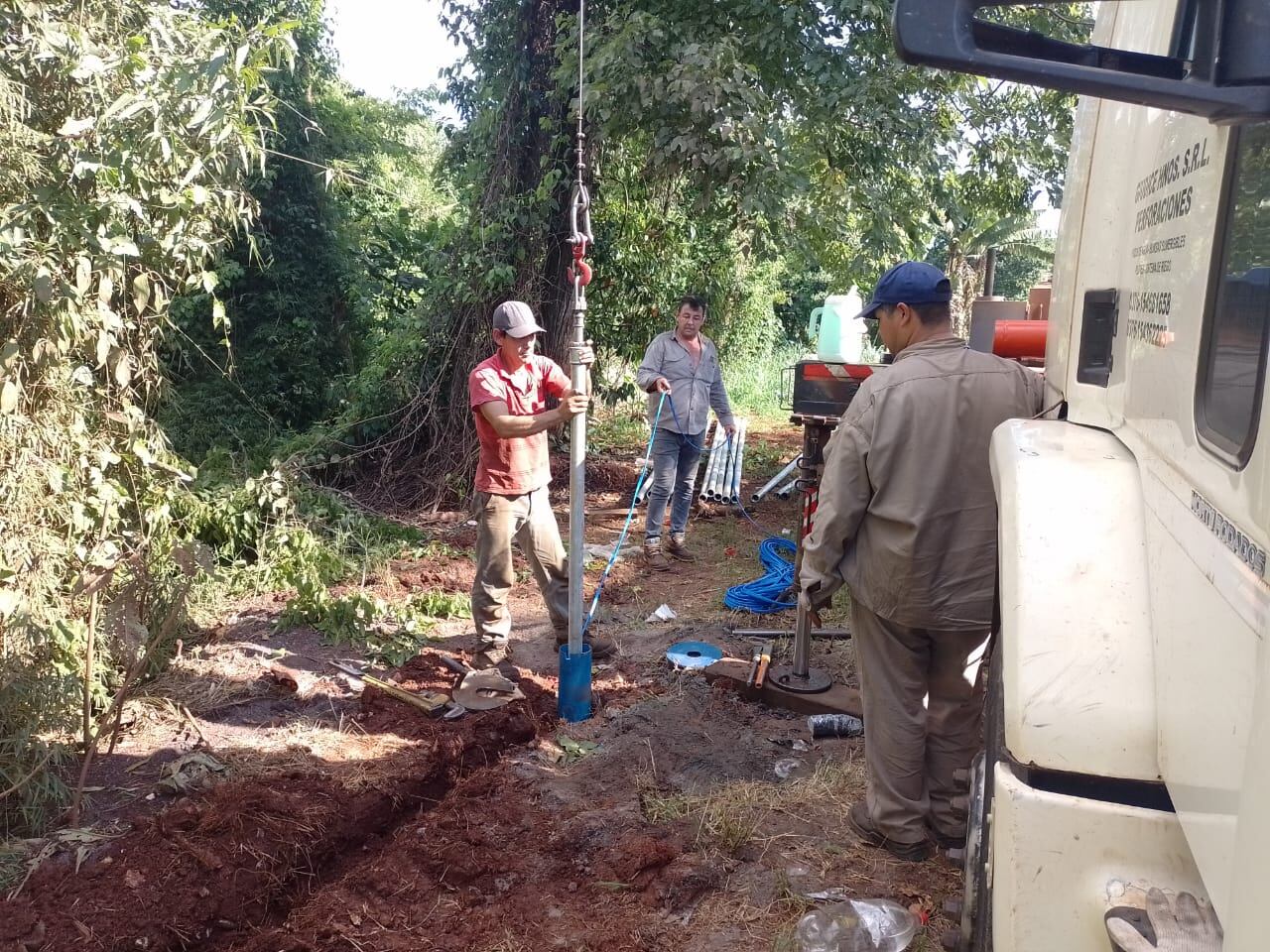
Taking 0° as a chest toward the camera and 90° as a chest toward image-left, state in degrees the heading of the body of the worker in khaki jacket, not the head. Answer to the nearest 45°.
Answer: approximately 135°

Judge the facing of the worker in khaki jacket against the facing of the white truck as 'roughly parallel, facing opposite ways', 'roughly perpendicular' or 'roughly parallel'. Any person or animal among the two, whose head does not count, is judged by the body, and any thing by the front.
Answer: roughly parallel, facing opposite ways

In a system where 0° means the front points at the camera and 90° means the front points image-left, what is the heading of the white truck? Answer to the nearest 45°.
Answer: approximately 315°

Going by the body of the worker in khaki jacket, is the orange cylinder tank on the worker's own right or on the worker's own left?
on the worker's own right

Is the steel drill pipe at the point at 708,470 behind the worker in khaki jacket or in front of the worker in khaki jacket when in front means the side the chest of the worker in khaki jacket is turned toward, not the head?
in front

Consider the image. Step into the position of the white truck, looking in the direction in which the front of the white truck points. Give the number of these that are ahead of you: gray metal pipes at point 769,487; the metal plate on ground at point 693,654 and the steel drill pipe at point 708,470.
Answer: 0

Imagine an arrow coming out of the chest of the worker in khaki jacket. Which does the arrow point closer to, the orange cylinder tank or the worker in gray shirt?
the worker in gray shirt

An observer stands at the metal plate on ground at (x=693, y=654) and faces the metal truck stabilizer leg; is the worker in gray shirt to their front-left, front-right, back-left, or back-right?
back-left

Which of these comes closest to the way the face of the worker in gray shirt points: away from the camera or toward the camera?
toward the camera

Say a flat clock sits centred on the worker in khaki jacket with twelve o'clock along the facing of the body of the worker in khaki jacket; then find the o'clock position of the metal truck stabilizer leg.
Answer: The metal truck stabilizer leg is roughly at 1 o'clock from the worker in khaki jacket.
